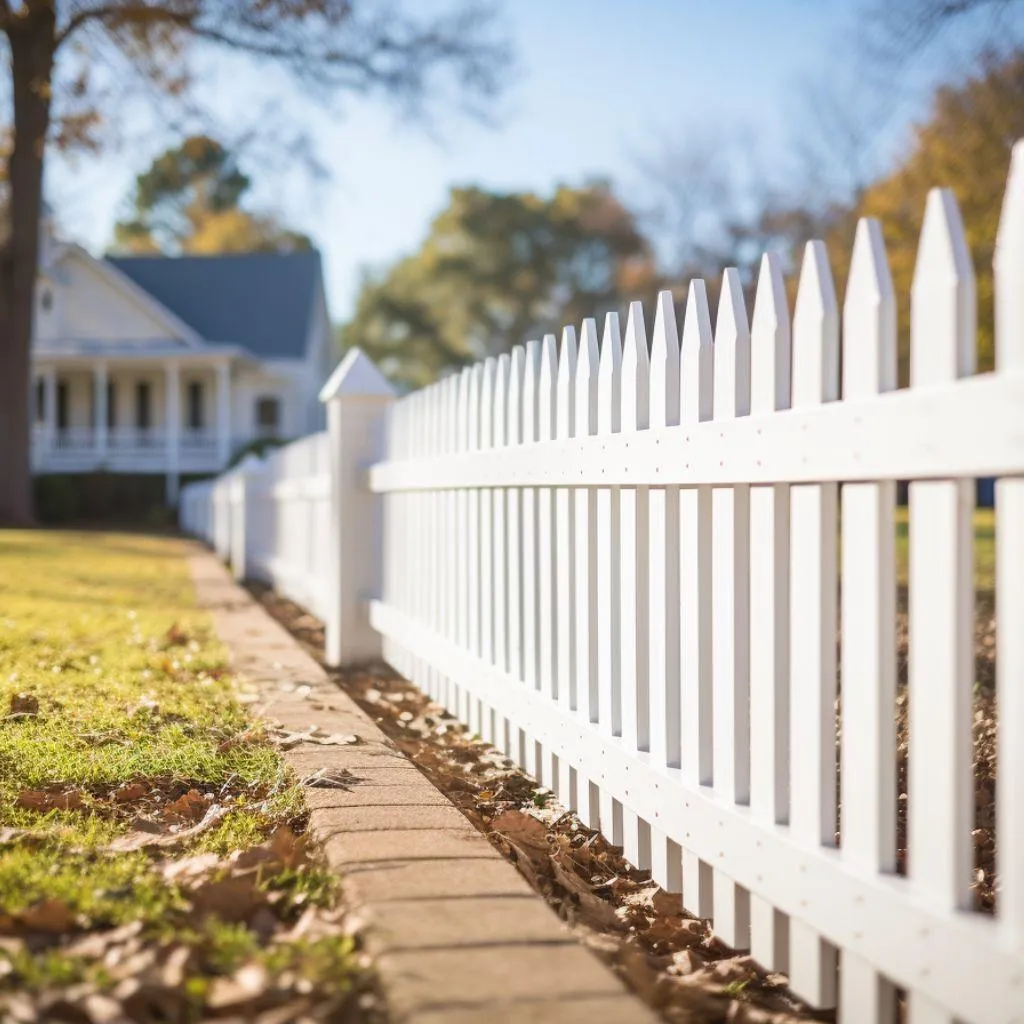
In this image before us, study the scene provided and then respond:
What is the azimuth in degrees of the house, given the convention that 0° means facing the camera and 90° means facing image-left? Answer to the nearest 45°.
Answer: approximately 0°

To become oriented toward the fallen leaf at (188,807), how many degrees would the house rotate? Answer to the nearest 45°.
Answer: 0° — it already faces it

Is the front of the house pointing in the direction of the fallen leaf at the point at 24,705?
yes

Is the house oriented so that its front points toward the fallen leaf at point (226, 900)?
yes

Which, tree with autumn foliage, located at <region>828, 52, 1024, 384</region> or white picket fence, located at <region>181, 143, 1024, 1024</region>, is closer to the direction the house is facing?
the white picket fence

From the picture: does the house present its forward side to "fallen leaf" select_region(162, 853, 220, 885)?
yes

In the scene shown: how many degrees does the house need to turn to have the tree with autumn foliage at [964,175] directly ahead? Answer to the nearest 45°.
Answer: approximately 45° to its left

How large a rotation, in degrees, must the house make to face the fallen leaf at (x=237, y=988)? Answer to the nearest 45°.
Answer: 0° — it already faces it

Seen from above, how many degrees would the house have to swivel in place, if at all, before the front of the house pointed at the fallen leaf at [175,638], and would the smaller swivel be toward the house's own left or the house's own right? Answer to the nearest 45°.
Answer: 0° — it already faces it

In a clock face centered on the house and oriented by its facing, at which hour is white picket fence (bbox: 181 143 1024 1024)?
The white picket fence is roughly at 12 o'clock from the house.
